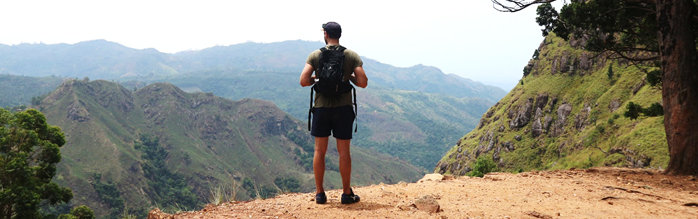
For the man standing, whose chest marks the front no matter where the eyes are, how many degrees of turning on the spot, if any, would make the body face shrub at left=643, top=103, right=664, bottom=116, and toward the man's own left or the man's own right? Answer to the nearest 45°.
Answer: approximately 45° to the man's own right

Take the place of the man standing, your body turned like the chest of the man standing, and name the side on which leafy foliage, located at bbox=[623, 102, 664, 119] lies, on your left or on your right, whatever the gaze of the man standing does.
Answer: on your right

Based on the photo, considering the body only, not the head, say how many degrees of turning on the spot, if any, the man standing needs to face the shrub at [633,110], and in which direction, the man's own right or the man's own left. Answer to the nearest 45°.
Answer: approximately 45° to the man's own right

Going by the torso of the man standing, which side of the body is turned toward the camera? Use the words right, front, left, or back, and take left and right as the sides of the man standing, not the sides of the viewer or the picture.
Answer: back

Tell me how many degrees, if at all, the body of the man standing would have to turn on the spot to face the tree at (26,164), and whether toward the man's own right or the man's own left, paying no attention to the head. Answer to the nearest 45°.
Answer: approximately 45° to the man's own left

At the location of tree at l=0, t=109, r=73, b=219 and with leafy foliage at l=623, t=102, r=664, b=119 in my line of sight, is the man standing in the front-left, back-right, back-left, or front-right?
front-right
